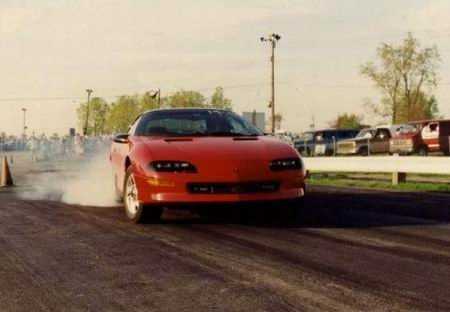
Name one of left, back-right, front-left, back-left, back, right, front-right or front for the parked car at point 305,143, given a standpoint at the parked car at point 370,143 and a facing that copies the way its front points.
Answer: right

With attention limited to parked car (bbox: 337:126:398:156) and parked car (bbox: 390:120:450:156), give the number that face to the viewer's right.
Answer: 0

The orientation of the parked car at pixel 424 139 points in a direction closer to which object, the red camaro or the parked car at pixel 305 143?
the red camaro

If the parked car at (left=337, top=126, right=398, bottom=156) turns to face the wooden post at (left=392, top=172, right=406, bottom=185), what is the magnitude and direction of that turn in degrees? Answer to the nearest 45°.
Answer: approximately 45° to its left

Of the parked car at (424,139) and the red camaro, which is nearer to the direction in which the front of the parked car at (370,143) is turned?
the red camaro

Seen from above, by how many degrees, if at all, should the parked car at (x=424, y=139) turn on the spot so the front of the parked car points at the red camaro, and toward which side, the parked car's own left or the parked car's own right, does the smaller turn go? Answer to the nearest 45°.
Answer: approximately 45° to the parked car's own left

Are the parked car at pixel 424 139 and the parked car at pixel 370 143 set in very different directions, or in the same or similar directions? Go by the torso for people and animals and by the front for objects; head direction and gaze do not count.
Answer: same or similar directions

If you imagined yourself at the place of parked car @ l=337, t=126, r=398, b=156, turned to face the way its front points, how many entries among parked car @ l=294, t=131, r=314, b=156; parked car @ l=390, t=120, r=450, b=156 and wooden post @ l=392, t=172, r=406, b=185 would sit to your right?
1

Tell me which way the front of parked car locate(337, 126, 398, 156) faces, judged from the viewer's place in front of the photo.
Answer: facing the viewer and to the left of the viewer

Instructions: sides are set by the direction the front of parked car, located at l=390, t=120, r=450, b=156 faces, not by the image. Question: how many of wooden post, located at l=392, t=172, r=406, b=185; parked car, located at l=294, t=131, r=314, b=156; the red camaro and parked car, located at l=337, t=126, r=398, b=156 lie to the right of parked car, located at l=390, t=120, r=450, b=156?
2

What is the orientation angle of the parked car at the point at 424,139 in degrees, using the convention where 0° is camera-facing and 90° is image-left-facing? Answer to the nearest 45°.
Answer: approximately 45°

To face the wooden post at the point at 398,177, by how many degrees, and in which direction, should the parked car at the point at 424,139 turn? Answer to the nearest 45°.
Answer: approximately 45° to its left

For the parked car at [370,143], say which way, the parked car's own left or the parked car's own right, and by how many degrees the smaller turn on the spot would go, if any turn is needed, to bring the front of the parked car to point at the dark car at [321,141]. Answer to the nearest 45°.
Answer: approximately 90° to the parked car's own right
